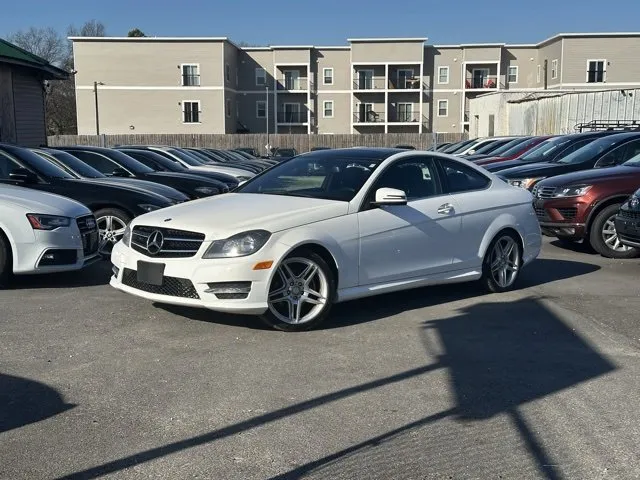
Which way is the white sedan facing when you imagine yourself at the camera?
facing the viewer and to the right of the viewer

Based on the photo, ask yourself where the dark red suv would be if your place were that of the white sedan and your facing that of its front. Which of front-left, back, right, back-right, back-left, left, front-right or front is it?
front-left

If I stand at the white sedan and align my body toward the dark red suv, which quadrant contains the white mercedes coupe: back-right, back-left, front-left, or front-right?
front-right

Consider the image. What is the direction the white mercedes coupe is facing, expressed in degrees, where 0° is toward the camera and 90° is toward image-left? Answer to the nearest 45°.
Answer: approximately 45°

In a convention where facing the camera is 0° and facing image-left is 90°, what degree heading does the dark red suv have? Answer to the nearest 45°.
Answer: approximately 45°

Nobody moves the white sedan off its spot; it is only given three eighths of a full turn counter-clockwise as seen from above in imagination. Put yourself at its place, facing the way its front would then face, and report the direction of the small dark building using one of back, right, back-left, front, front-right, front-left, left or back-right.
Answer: front

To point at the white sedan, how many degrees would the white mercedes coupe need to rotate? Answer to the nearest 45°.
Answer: approximately 45° to its right

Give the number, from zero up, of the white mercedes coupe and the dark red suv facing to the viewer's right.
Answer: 0

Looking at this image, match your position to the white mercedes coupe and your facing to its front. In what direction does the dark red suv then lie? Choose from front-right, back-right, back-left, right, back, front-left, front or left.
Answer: back

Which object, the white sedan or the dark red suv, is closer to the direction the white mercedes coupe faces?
the white sedan

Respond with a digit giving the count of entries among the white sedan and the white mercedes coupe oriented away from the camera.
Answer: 0

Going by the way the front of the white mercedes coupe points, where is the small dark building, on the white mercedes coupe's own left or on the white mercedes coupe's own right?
on the white mercedes coupe's own right

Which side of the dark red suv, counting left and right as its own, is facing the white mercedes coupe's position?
front

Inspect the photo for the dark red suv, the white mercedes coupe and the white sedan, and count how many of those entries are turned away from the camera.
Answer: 0
